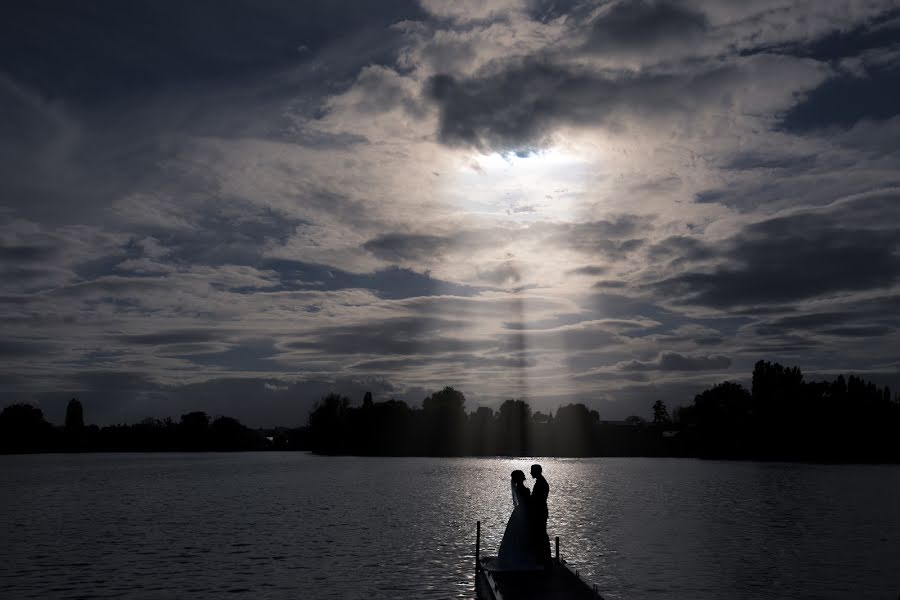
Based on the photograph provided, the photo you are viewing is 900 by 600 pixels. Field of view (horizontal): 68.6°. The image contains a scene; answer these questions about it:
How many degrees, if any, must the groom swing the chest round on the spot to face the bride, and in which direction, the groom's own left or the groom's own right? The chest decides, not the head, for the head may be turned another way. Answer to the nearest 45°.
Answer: approximately 45° to the groom's own right

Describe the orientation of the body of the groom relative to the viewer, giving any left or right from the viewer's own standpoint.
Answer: facing to the left of the viewer
